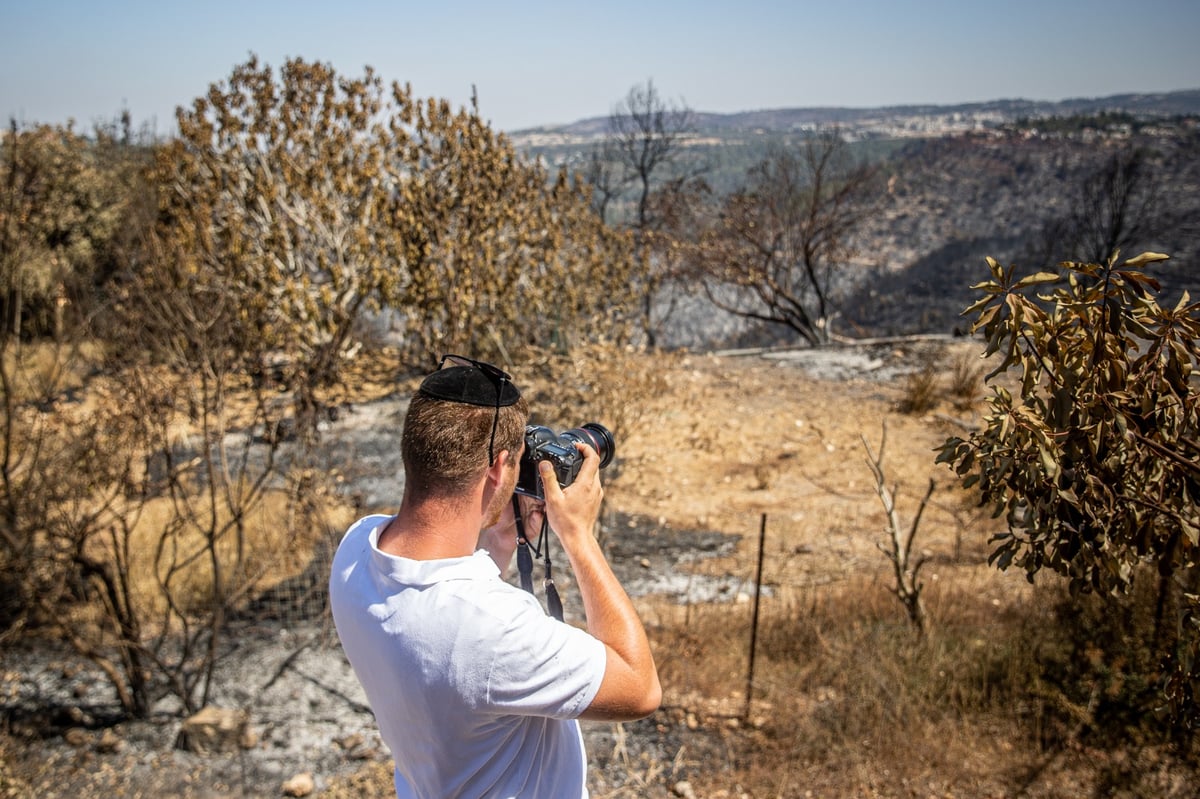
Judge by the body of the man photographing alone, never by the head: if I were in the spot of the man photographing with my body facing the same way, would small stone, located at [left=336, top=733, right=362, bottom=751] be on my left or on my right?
on my left

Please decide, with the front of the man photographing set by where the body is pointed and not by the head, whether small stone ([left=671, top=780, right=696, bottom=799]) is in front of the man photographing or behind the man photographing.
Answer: in front

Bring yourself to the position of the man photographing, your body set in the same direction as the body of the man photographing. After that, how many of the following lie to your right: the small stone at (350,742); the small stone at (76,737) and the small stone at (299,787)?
0

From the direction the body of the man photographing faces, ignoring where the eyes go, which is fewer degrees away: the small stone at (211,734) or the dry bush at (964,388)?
the dry bush

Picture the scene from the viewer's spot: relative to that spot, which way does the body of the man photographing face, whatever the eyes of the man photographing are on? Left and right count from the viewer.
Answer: facing away from the viewer and to the right of the viewer

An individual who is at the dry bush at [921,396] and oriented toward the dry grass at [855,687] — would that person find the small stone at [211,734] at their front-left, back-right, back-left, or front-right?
front-right

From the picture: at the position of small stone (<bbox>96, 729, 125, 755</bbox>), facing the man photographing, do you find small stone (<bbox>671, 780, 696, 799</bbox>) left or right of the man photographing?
left

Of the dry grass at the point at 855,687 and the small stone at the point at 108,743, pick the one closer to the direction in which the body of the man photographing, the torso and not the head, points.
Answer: the dry grass

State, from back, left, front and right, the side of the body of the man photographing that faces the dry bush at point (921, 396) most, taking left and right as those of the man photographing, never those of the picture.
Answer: front

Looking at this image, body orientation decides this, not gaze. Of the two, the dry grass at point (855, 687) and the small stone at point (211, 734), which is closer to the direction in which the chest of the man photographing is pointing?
the dry grass

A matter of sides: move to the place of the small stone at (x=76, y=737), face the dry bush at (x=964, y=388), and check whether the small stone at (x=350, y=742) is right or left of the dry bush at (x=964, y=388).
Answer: right

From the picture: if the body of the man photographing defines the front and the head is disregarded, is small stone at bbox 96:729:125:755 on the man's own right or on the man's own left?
on the man's own left

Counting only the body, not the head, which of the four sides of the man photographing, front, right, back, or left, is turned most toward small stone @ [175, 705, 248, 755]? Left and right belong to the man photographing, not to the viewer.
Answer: left

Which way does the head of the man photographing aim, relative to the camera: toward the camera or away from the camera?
away from the camera

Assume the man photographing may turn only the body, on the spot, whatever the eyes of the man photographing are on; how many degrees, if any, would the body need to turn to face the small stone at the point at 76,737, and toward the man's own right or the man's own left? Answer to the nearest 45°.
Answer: approximately 90° to the man's own left
